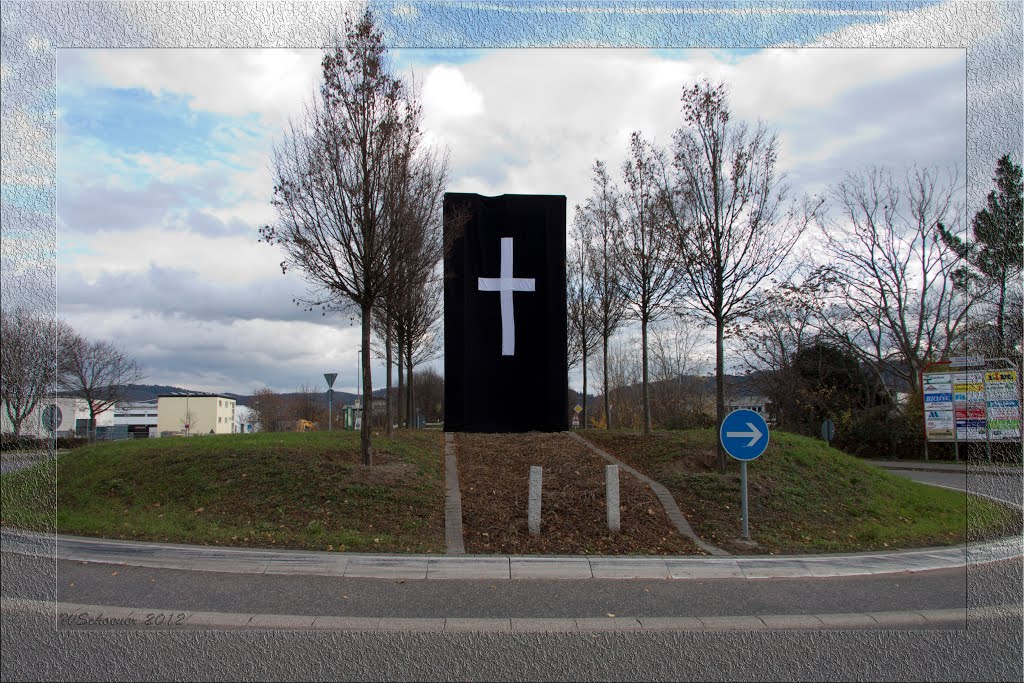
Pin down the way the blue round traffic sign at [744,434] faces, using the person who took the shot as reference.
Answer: facing the viewer

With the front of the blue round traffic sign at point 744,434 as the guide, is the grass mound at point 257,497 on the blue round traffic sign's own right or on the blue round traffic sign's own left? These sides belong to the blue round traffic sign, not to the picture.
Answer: on the blue round traffic sign's own right

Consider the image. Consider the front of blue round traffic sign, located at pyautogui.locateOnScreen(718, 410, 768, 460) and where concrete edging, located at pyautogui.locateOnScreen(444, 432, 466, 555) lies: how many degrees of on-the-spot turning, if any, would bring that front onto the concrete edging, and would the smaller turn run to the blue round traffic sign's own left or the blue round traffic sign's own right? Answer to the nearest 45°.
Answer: approximately 90° to the blue round traffic sign's own right

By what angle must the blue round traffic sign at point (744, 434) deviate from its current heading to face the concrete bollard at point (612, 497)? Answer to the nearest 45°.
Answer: approximately 90° to its right
